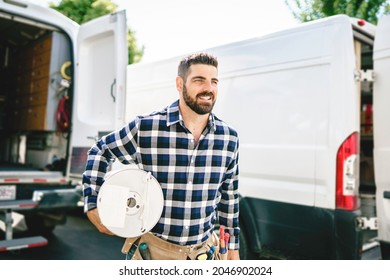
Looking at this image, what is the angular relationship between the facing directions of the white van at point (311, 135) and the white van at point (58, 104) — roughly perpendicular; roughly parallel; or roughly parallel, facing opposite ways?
roughly parallel

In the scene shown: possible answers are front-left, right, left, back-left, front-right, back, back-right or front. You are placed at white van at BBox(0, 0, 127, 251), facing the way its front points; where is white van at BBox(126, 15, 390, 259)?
back-right

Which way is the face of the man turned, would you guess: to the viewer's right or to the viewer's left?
to the viewer's right

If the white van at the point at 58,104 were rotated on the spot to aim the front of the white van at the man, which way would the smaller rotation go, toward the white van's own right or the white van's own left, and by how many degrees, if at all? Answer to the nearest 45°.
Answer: approximately 180°

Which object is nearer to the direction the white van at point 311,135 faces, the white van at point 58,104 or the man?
the white van

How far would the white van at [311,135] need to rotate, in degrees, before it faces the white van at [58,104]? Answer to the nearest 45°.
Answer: approximately 45° to its left

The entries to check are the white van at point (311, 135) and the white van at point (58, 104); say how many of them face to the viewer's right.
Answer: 0

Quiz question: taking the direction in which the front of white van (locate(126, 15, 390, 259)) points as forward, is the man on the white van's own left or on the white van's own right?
on the white van's own left

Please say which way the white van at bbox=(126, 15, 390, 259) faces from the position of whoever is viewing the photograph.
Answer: facing away from the viewer and to the left of the viewer

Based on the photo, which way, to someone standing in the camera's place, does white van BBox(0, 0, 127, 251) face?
facing away from the viewer
